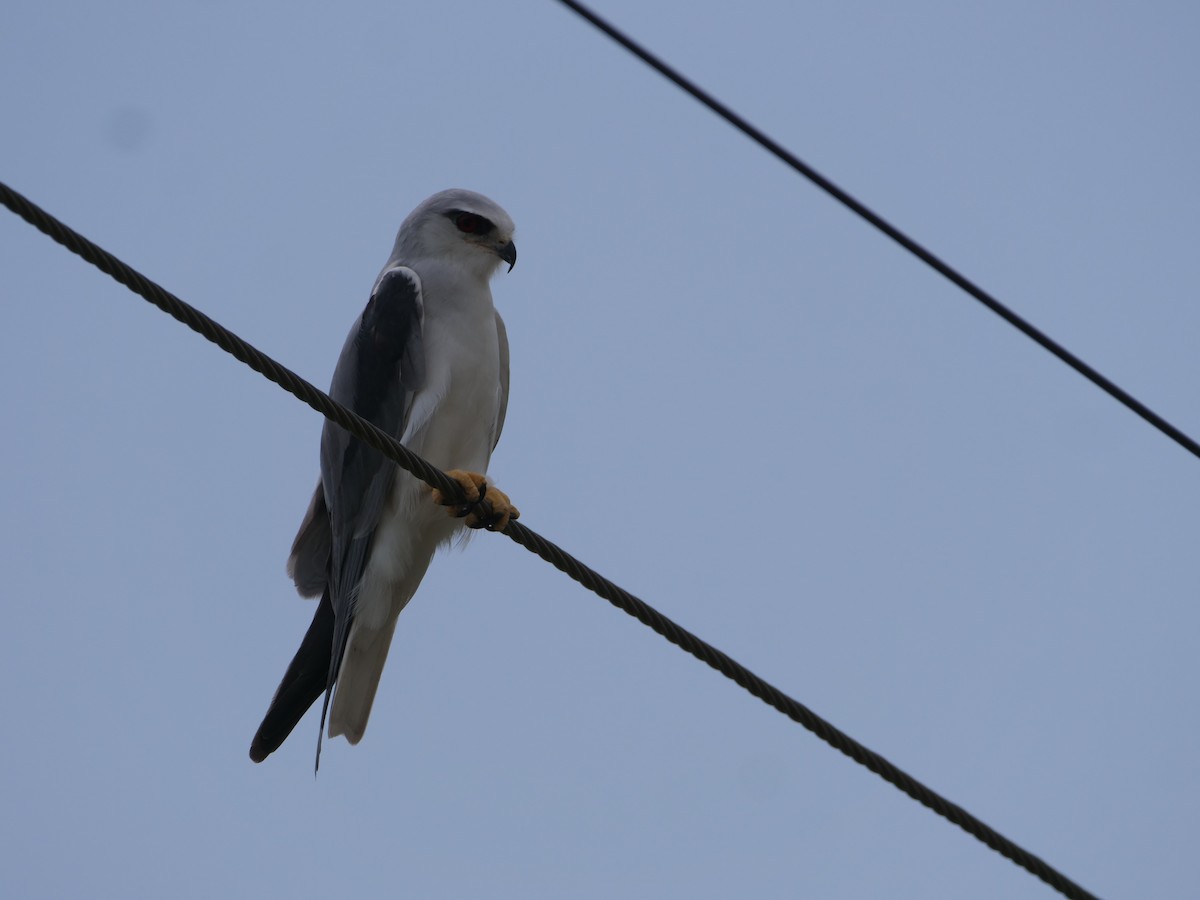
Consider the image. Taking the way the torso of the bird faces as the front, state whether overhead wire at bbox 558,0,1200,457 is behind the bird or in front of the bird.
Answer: in front

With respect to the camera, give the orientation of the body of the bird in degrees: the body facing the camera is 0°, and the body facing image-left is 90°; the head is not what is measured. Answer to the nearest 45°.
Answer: approximately 315°
